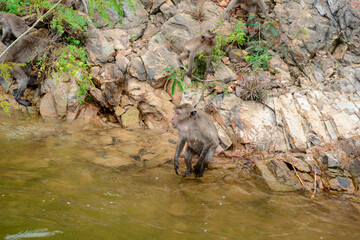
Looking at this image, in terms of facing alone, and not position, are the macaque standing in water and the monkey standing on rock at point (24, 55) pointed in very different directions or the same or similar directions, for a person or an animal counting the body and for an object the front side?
very different directions

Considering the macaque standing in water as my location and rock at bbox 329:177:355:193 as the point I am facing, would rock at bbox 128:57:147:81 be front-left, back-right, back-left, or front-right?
back-left

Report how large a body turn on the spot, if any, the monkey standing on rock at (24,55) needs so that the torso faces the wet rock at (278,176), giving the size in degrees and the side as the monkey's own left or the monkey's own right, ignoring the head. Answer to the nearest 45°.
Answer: approximately 45° to the monkey's own right

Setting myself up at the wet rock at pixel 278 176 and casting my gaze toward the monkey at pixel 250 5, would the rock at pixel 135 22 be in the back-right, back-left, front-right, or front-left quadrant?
front-left

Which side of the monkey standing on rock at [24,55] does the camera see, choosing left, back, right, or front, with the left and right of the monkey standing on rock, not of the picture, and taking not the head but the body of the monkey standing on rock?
right

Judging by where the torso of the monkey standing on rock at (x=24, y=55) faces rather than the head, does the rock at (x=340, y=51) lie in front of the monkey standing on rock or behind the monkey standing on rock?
in front

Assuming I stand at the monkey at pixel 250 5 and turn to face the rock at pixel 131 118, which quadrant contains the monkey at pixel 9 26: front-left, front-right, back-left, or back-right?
front-right

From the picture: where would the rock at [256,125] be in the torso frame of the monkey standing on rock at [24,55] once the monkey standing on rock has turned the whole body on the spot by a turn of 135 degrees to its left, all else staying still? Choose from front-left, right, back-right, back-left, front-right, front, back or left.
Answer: back

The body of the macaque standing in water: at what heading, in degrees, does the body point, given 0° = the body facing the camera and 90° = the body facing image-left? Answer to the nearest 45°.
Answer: approximately 45°
